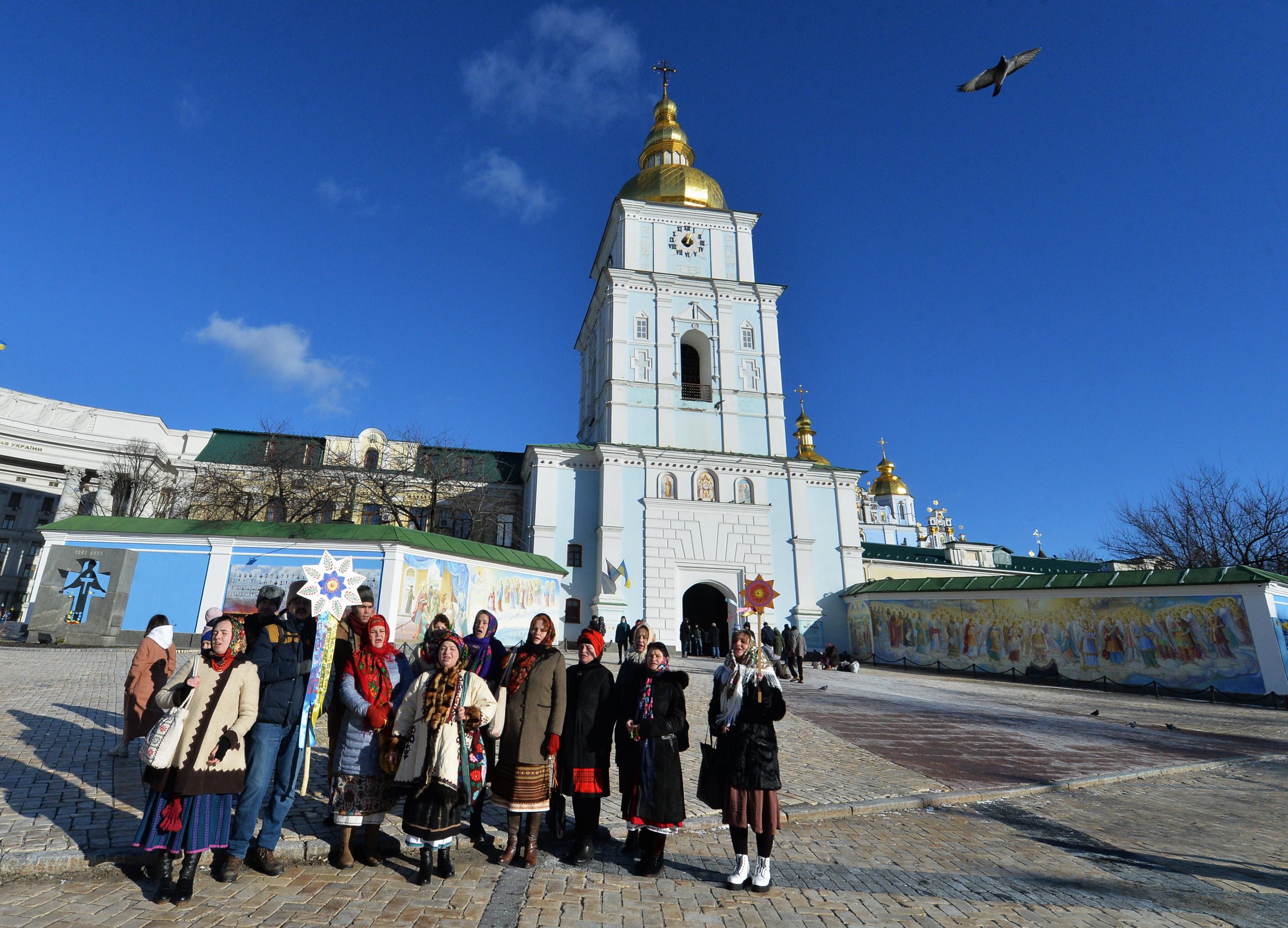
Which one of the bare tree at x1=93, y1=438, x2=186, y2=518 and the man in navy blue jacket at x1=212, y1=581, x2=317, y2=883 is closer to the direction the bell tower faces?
the man in navy blue jacket

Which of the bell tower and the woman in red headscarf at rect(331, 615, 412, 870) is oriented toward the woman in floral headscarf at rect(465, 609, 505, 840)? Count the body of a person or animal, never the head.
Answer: the bell tower

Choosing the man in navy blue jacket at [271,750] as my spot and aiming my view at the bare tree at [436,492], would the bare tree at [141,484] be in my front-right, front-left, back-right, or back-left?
front-left

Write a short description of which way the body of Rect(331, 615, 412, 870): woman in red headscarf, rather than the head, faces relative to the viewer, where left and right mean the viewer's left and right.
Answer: facing the viewer

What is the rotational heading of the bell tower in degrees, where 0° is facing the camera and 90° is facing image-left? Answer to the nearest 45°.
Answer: approximately 0°

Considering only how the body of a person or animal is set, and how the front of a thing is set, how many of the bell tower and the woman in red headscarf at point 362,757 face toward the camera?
2

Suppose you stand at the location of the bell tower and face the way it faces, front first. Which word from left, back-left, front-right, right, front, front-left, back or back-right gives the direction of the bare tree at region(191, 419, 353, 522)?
right

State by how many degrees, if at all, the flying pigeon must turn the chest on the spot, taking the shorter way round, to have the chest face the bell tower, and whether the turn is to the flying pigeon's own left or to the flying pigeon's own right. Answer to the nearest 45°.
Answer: approximately 135° to the flying pigeon's own right

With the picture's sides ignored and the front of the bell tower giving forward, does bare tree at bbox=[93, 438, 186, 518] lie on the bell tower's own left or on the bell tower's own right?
on the bell tower's own right

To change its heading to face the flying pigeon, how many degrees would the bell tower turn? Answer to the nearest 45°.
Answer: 0° — it already faces it
